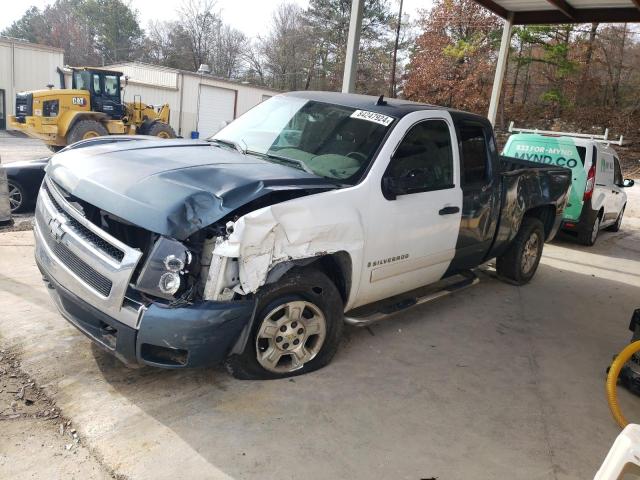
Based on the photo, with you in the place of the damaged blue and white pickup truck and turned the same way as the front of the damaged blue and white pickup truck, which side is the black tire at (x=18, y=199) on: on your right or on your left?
on your right

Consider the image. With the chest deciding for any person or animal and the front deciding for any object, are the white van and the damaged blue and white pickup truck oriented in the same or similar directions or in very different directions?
very different directions

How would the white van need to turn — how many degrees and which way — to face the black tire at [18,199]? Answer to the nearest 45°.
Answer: approximately 180°

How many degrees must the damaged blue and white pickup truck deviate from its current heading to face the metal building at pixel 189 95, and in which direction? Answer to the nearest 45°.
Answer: approximately 135° to its right

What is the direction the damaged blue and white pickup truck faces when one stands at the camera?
facing the viewer and to the left of the viewer

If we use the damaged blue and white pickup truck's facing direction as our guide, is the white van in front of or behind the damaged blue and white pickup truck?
behind

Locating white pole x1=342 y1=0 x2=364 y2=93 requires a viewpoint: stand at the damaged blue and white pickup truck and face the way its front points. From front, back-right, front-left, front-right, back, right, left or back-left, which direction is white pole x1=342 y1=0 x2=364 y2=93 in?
back-right

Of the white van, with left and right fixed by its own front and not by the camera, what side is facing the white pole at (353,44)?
back

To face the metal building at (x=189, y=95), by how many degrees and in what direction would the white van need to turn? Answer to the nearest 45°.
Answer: approximately 90° to its left

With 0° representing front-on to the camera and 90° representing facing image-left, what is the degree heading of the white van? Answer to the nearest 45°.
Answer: approximately 225°
